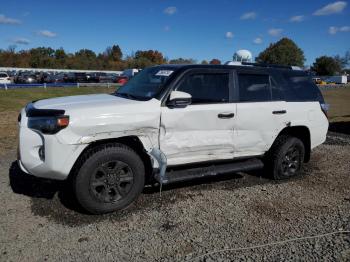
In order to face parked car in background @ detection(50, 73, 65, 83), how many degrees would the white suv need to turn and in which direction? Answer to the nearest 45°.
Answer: approximately 135° to its right

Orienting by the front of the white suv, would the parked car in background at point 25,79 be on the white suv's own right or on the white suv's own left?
on the white suv's own right

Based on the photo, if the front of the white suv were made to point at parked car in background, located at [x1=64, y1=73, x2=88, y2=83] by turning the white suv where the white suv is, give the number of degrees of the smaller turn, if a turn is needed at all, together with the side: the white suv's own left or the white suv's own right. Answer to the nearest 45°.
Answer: approximately 135° to the white suv's own right
